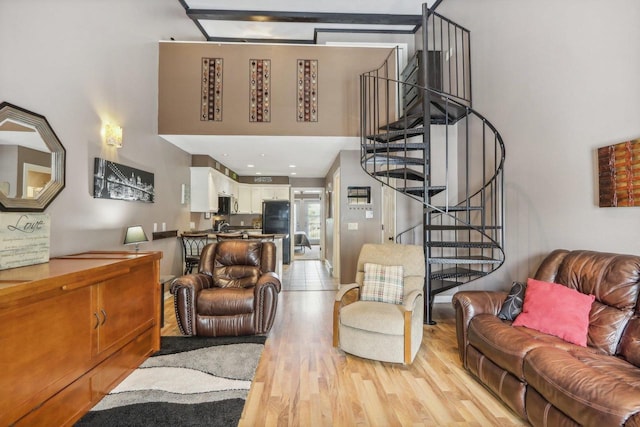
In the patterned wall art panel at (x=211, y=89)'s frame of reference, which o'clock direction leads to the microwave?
The microwave is roughly at 6 o'clock from the patterned wall art panel.

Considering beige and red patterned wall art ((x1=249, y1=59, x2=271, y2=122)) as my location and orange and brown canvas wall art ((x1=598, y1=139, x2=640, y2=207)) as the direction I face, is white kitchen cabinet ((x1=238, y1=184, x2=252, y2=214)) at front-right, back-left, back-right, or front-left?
back-left

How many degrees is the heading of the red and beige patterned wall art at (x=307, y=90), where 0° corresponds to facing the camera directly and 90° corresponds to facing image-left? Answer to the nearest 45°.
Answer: approximately 0°

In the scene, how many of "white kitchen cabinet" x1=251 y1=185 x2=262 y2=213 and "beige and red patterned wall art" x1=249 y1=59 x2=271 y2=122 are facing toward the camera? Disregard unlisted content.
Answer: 2

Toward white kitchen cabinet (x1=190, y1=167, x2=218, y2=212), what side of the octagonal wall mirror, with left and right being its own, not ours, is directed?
left

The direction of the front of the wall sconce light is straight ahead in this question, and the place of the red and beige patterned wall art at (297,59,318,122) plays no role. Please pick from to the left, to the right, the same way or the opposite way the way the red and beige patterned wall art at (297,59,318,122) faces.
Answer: to the right

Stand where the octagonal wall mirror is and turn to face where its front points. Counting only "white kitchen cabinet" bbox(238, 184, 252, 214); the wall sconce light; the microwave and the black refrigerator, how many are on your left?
4

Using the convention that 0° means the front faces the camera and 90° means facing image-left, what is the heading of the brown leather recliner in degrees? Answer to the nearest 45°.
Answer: approximately 0°
